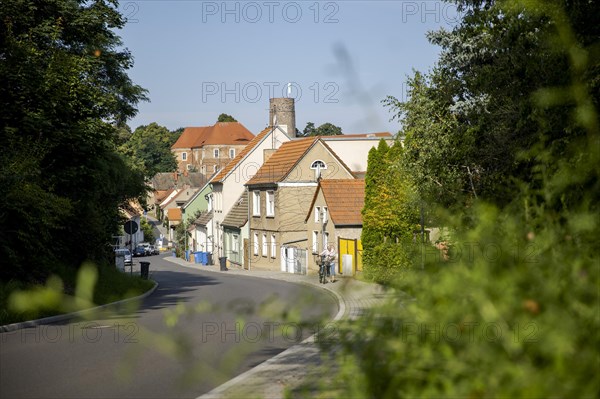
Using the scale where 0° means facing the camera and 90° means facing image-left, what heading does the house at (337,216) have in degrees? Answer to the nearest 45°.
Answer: approximately 45°

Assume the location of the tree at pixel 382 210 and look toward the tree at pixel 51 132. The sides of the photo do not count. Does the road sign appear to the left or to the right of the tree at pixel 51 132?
right

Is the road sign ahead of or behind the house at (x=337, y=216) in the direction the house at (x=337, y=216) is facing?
ahead
